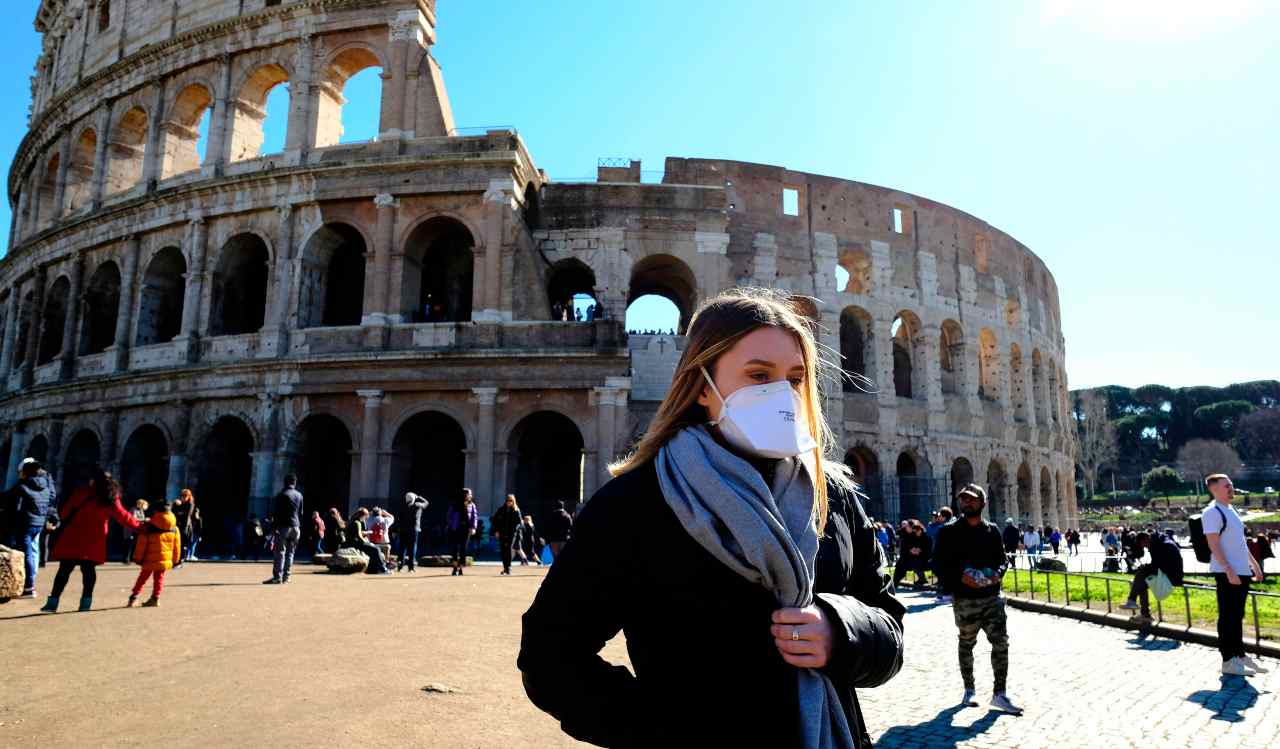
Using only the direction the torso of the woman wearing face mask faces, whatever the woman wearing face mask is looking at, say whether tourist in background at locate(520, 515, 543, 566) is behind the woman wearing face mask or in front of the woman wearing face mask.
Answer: behind

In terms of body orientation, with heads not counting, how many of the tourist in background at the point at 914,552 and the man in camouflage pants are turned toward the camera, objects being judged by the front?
2

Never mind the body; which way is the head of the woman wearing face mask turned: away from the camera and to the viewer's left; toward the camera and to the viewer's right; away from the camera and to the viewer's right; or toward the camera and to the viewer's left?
toward the camera and to the viewer's right

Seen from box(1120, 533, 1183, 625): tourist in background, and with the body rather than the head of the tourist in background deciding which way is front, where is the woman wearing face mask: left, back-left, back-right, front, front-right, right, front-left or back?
left

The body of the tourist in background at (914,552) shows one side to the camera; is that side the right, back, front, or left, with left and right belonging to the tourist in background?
front

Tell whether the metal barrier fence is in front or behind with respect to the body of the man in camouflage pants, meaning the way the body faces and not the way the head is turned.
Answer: behind

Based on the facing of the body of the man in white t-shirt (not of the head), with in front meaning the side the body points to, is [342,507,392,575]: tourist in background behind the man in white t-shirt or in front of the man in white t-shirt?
behind

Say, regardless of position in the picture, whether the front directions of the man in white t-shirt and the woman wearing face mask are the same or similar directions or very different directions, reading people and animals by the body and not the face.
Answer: same or similar directions

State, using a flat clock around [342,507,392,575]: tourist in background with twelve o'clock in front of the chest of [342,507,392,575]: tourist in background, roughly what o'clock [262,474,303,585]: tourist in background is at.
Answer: [262,474,303,585]: tourist in background is roughly at 4 o'clock from [342,507,392,575]: tourist in background.

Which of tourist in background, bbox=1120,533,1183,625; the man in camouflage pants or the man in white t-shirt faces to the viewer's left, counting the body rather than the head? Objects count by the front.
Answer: the tourist in background

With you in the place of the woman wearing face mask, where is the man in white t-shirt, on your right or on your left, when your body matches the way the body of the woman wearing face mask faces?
on your left

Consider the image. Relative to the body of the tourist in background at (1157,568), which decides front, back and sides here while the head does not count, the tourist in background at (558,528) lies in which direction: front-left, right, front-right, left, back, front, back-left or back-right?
front

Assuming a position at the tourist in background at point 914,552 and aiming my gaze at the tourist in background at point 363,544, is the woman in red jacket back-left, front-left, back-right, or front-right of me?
front-left

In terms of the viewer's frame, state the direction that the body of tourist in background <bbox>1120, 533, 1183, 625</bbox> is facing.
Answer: to the viewer's left
